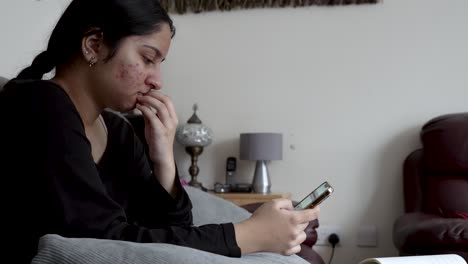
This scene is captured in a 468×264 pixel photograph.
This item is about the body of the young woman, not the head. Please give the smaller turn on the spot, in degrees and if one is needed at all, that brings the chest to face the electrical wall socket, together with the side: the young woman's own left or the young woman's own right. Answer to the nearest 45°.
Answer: approximately 90° to the young woman's own left

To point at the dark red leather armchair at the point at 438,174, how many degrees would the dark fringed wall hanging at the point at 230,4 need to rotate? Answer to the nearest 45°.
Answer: approximately 45° to its left

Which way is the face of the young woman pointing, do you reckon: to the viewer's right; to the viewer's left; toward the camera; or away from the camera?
to the viewer's right

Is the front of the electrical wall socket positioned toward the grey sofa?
yes

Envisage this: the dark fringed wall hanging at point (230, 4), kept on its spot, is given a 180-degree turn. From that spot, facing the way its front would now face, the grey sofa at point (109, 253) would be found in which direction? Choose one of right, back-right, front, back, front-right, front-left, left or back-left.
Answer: back

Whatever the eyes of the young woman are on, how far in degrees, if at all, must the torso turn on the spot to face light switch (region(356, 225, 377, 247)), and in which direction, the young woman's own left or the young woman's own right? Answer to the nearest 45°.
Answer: approximately 90° to the young woman's own left

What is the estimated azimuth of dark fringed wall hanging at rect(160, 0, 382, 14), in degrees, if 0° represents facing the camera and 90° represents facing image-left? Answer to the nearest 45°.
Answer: approximately 0°

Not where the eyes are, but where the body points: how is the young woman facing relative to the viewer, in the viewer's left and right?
facing the viewer and to the right of the viewer

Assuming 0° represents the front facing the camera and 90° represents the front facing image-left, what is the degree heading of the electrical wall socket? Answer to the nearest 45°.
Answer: approximately 0°
